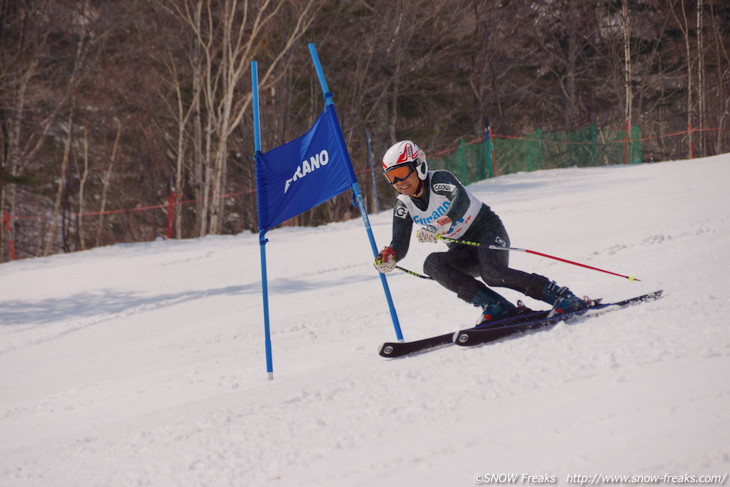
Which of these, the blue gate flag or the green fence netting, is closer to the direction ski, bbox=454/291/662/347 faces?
the blue gate flag

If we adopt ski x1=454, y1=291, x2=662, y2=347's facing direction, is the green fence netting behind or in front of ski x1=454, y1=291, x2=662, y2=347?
behind

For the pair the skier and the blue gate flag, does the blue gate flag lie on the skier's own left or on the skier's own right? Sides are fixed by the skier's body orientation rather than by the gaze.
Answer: on the skier's own right

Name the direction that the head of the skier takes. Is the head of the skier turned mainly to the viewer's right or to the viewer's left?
to the viewer's left

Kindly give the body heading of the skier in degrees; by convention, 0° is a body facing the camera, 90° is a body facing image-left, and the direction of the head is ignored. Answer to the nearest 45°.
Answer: approximately 45°

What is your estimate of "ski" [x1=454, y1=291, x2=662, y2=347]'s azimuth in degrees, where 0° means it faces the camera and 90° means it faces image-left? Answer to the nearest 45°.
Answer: approximately 45°

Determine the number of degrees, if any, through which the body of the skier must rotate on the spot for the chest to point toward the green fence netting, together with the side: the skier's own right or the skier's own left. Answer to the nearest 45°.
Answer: approximately 135° to the skier's own right

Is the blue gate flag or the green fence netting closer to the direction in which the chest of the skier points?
the blue gate flag
